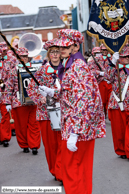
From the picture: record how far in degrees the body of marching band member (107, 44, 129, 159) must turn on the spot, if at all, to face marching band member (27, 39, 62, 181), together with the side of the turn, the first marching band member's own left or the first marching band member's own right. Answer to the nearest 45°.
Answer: approximately 45° to the first marching band member's own right

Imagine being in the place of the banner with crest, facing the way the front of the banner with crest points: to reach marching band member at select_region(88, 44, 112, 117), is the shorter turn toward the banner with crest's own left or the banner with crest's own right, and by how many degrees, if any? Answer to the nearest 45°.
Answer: approximately 180°

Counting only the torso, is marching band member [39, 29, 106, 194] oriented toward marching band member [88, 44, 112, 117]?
no

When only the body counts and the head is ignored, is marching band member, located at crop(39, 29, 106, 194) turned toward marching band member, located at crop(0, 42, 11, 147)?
no

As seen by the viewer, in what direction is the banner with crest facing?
toward the camera
